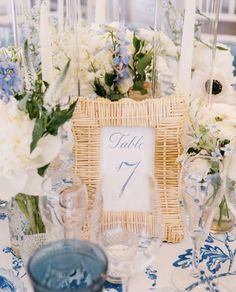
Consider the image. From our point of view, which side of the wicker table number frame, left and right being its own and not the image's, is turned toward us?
front

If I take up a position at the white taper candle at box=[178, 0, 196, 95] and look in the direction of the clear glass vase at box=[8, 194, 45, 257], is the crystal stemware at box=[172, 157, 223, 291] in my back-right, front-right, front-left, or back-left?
front-left
